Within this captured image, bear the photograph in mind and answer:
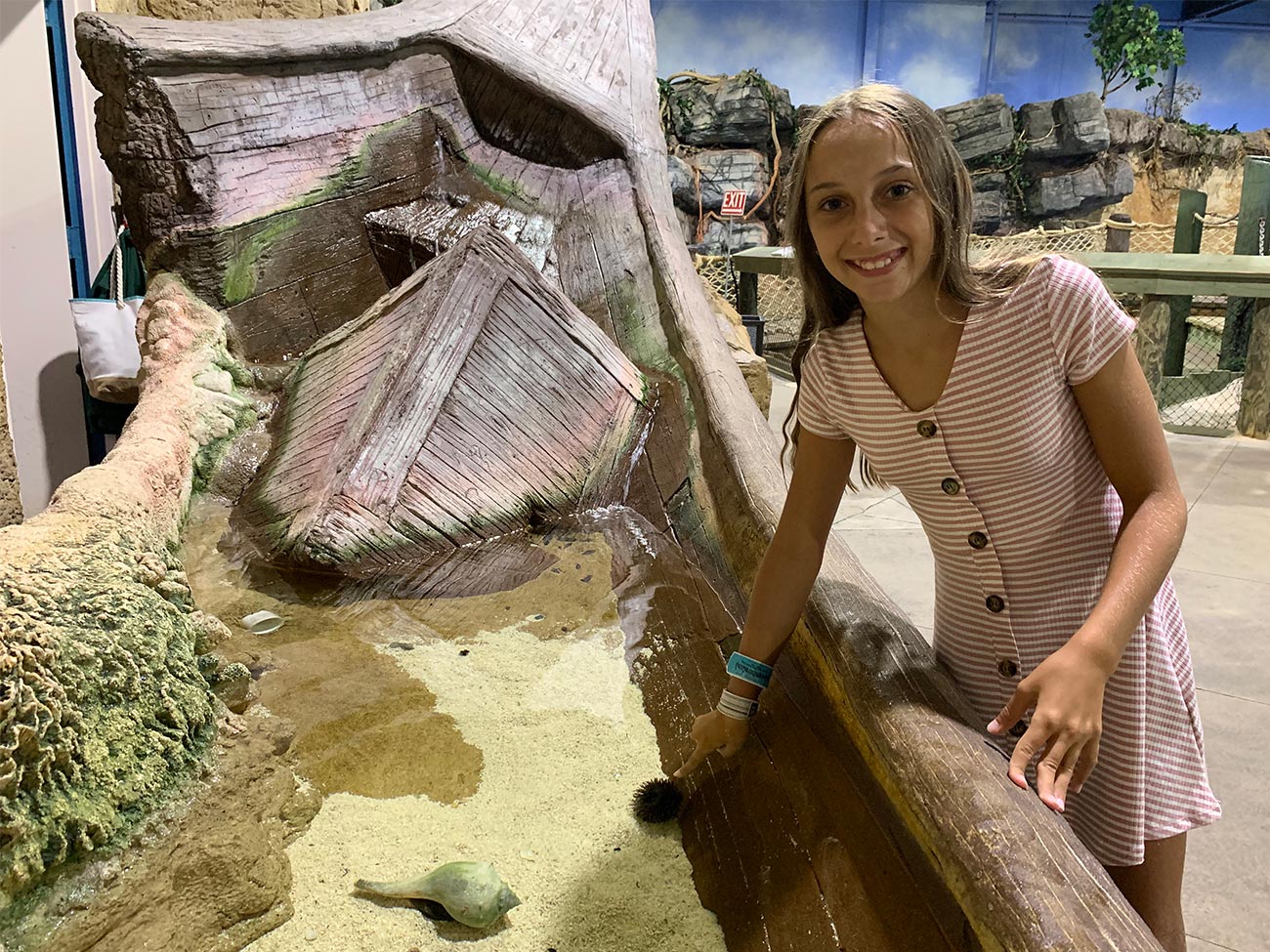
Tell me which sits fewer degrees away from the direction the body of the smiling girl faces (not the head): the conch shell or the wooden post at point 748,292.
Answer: the conch shell

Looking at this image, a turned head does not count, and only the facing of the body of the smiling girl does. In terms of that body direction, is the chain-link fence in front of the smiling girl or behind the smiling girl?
behind

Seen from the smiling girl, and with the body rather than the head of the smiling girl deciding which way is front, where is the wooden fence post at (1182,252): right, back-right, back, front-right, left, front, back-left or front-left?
back-right

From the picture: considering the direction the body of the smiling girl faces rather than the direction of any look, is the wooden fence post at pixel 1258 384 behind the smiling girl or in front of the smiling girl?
behind

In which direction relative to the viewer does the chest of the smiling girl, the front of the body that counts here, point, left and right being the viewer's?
facing the viewer and to the left of the viewer

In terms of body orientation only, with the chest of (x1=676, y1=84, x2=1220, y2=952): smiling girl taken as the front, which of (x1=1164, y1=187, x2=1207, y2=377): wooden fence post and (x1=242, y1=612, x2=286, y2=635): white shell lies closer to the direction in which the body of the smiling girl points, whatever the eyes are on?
the white shell

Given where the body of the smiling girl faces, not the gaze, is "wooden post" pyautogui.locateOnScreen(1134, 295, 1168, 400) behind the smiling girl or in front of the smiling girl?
behind

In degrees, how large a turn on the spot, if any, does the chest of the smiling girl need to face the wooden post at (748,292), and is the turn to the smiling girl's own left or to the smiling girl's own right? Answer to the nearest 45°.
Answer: approximately 135° to the smiling girl's own right

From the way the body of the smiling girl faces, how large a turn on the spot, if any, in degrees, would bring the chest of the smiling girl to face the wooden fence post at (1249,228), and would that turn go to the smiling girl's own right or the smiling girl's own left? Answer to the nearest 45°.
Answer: approximately 135° to the smiling girl's own right
